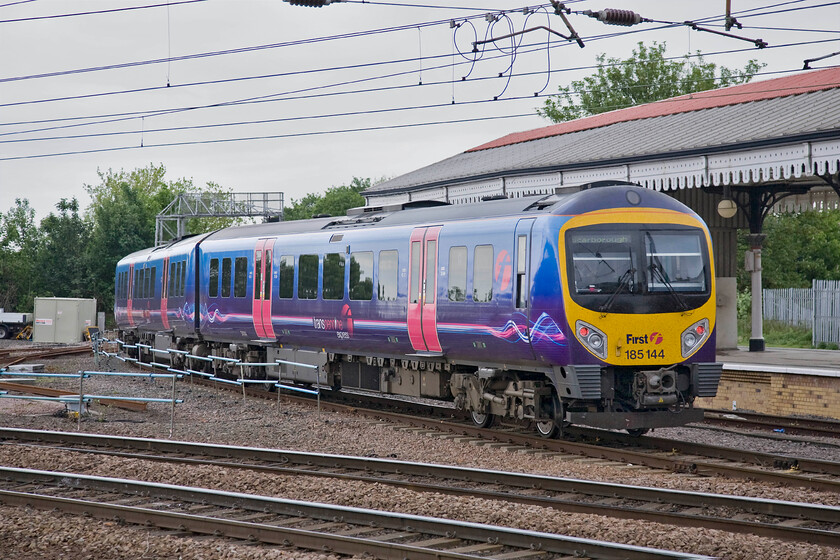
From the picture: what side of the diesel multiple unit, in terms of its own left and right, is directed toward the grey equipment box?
back

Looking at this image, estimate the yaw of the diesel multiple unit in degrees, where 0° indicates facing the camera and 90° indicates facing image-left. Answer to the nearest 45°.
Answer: approximately 315°

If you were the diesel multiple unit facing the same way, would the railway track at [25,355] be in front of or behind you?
behind

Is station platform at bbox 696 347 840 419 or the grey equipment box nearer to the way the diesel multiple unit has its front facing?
the station platform

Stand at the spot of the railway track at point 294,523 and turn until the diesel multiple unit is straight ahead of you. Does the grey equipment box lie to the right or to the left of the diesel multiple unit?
left

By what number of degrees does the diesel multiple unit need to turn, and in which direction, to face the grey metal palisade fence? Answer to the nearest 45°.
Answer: approximately 90° to its left

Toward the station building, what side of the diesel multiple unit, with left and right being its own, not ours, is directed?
left

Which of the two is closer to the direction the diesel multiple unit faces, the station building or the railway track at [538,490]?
the railway track
